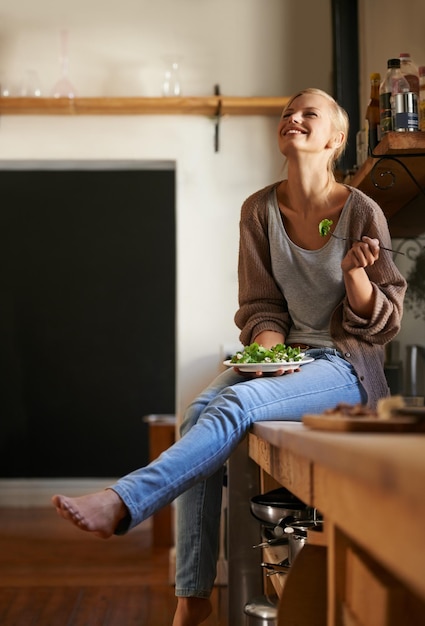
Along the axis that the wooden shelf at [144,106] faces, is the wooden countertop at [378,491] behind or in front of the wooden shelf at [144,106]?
in front

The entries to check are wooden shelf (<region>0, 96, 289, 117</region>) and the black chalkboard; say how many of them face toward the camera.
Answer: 2

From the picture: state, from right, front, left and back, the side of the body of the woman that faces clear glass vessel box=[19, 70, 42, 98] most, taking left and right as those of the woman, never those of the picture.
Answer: right

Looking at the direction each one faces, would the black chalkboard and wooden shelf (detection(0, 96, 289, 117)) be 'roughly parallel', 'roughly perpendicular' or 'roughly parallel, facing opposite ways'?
roughly parallel

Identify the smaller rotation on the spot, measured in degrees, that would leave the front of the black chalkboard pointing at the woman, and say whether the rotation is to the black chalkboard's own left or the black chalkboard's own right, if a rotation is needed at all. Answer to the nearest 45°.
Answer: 0° — it already faces them

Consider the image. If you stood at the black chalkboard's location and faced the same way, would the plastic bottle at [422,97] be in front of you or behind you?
in front

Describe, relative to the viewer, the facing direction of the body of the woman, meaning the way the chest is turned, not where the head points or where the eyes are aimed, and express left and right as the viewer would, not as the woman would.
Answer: facing the viewer and to the left of the viewer

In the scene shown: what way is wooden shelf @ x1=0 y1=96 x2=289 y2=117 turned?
toward the camera

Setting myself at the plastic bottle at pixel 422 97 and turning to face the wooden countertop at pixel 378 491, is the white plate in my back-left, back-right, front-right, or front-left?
front-right

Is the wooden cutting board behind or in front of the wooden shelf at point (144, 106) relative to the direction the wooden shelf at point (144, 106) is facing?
in front
